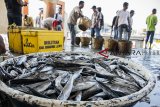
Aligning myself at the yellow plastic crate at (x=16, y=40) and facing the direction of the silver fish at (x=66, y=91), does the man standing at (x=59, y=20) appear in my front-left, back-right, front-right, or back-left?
back-left

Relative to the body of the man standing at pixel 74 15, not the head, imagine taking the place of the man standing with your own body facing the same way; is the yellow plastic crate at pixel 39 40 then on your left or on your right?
on your right

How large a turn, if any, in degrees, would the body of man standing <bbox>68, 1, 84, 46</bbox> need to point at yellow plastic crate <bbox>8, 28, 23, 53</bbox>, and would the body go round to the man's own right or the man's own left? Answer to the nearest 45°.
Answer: approximately 135° to the man's own right

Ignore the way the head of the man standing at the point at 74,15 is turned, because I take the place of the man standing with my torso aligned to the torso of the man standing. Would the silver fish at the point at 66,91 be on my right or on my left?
on my right

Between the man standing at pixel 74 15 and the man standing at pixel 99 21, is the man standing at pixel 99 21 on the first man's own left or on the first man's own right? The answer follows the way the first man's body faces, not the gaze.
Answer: on the first man's own left

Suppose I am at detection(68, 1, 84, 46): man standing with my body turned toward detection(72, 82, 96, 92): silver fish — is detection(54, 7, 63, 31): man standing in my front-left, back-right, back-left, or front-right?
back-right
